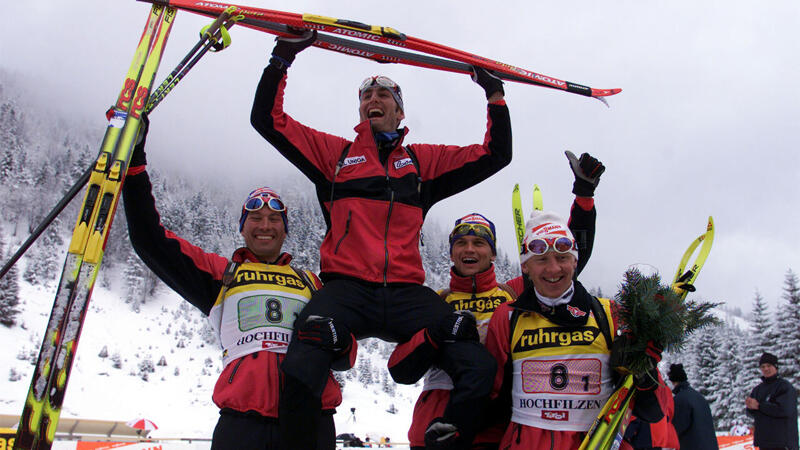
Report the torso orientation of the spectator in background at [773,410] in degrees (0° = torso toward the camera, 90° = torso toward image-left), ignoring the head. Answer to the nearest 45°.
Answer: approximately 45°

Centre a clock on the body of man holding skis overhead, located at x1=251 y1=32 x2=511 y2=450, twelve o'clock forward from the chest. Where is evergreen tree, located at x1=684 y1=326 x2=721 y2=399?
The evergreen tree is roughly at 7 o'clock from the man holding skis overhead.

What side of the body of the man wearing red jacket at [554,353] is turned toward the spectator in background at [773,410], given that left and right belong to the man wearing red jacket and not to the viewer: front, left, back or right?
back

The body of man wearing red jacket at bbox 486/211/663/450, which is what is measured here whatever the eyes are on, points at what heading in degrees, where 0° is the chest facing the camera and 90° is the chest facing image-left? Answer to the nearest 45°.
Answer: approximately 0°

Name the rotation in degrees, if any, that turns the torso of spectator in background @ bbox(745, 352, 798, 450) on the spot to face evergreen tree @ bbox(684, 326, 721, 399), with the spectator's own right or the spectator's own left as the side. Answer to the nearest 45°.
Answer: approximately 135° to the spectator's own right

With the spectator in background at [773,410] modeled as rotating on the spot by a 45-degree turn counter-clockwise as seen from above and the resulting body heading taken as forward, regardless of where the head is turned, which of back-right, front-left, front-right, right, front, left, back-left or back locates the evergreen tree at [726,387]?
back

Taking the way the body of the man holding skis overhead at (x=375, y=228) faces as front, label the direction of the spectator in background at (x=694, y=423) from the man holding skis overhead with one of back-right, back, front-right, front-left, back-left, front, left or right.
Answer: back-left

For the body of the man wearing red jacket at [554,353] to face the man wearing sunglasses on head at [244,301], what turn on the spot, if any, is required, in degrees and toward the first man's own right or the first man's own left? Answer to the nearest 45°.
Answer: approximately 90° to the first man's own right

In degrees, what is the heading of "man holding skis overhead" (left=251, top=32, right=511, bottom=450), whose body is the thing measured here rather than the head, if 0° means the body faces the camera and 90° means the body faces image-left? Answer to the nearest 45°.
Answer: approximately 0°

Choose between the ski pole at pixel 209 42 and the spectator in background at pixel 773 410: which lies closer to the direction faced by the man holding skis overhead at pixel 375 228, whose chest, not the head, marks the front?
the ski pole

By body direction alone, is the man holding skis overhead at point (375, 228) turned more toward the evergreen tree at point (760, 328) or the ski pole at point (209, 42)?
the ski pole

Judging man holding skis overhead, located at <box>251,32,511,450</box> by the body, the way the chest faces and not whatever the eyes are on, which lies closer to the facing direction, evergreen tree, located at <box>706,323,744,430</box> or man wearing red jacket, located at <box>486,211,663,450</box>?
the man wearing red jacket
